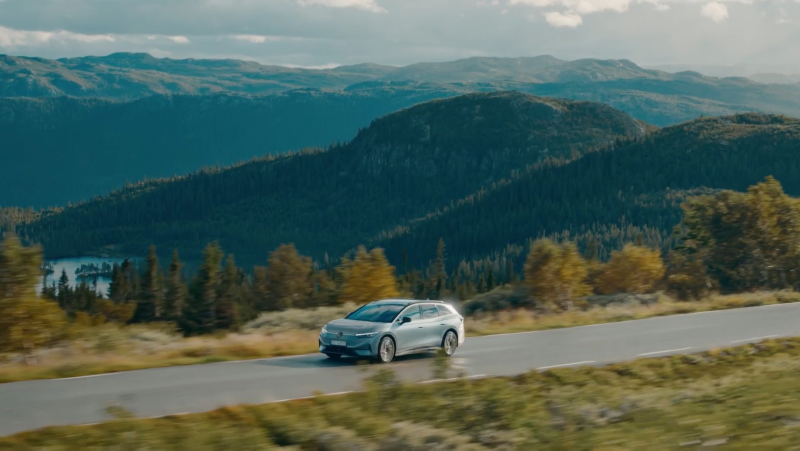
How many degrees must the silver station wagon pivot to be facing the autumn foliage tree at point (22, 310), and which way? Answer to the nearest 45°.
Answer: approximately 45° to its right

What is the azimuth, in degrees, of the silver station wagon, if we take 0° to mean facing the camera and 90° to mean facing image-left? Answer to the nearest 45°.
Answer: approximately 45°

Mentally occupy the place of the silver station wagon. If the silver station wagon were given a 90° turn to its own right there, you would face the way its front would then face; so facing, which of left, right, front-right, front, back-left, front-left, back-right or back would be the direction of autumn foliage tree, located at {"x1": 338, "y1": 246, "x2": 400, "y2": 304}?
front-right

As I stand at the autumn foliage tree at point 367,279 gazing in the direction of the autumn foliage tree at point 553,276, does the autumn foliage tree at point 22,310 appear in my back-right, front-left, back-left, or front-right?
back-right

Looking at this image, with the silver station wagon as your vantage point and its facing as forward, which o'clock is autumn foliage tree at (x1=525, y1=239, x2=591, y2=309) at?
The autumn foliage tree is roughly at 5 o'clock from the silver station wagon.
